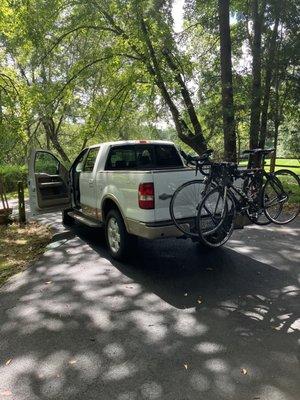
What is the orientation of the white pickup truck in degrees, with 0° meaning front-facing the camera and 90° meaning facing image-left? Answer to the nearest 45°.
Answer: approximately 135°

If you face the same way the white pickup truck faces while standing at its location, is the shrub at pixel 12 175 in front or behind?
in front
